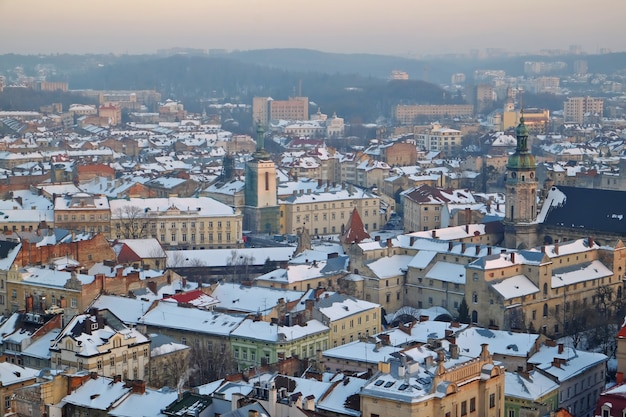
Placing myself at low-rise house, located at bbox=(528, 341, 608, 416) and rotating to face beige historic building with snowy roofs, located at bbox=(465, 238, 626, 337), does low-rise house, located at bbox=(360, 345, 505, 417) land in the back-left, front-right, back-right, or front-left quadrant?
back-left

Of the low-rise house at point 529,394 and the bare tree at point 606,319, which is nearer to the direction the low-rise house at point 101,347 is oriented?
the low-rise house

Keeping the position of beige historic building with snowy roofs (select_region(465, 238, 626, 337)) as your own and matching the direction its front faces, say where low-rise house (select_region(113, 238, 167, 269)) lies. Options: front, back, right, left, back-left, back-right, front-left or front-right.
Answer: back-right

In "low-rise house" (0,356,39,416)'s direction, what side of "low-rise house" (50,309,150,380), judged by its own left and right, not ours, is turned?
right

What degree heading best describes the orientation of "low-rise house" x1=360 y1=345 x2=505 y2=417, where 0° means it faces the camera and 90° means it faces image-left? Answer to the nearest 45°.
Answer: approximately 315°

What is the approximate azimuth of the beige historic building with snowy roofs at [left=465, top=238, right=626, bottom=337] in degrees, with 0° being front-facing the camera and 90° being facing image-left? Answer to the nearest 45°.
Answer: approximately 315°

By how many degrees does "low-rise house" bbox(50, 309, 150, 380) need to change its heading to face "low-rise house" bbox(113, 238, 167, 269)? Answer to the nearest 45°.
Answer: approximately 135° to its left
